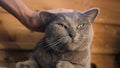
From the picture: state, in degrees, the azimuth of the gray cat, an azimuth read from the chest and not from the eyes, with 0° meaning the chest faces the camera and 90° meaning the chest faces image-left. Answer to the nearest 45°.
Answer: approximately 0°
